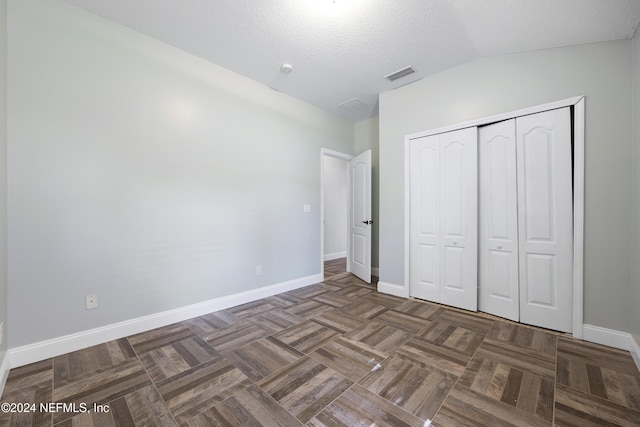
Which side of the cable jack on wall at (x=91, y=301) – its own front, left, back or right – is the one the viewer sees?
front

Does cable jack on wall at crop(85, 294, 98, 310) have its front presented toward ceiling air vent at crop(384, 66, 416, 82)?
no

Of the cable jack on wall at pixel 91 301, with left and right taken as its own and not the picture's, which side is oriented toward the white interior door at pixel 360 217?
left

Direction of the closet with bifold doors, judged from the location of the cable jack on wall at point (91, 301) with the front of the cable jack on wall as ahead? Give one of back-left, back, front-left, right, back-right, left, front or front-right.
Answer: front-left

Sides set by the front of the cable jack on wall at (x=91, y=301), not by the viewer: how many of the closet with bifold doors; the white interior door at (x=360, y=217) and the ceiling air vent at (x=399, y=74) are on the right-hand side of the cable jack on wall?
0
